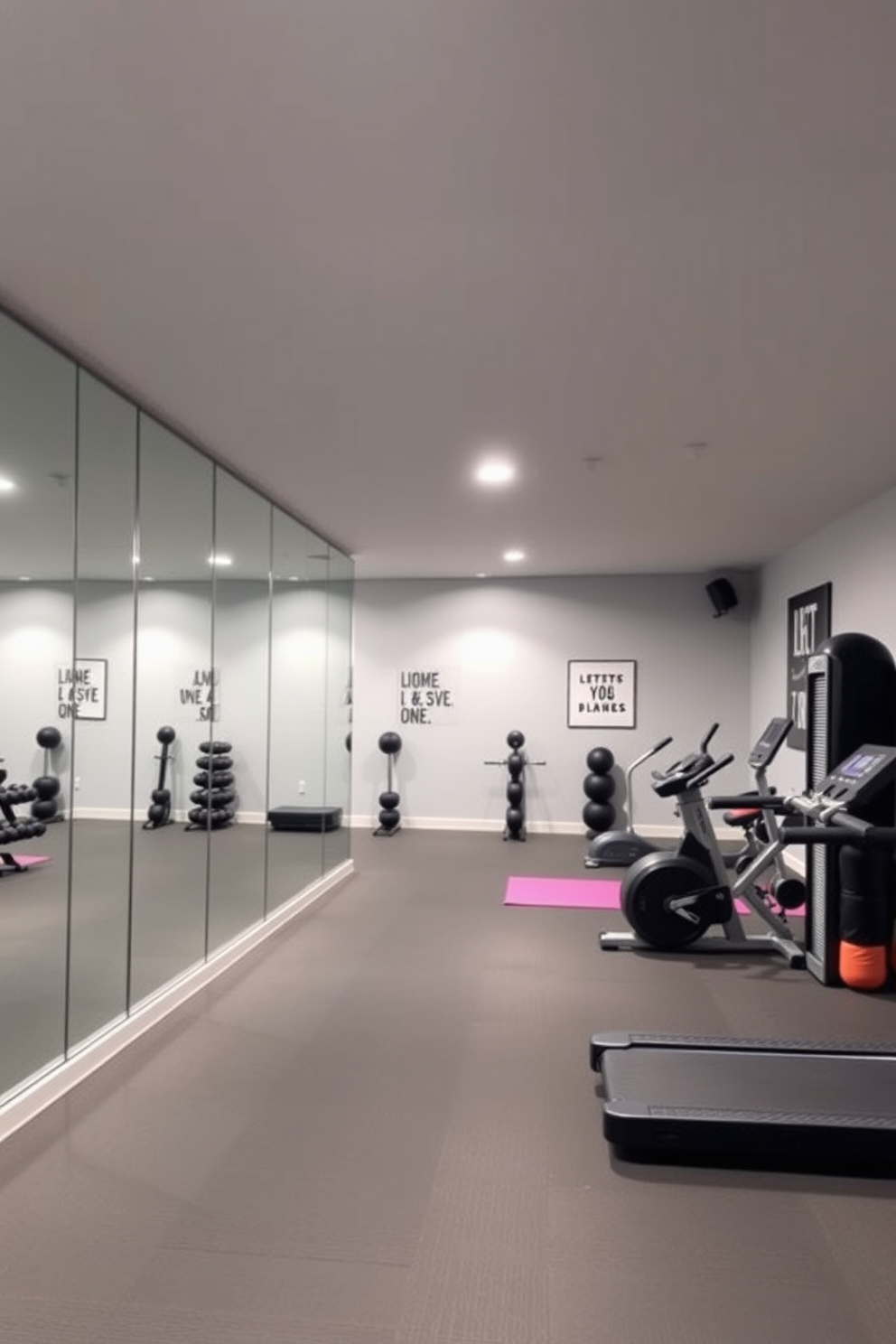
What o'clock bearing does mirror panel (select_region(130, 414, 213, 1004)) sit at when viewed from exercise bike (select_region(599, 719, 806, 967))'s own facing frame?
The mirror panel is roughly at 11 o'clock from the exercise bike.

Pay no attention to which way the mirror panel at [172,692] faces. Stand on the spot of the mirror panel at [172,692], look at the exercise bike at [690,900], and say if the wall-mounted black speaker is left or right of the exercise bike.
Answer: left

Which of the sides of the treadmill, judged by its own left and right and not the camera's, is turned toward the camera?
right

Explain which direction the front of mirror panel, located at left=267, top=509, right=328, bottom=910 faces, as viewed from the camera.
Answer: facing to the right of the viewer

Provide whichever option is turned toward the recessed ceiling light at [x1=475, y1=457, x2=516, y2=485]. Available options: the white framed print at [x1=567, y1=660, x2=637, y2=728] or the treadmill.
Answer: the white framed print

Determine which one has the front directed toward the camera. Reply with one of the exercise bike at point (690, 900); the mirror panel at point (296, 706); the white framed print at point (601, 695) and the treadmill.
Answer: the white framed print

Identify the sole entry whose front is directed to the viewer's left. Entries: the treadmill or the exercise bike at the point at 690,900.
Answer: the exercise bike

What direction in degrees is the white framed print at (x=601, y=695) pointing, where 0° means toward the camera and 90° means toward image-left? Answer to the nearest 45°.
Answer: approximately 0°

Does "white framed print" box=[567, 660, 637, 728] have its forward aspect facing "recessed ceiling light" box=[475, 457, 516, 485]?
yes

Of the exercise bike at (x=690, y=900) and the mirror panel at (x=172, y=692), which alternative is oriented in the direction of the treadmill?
the mirror panel
